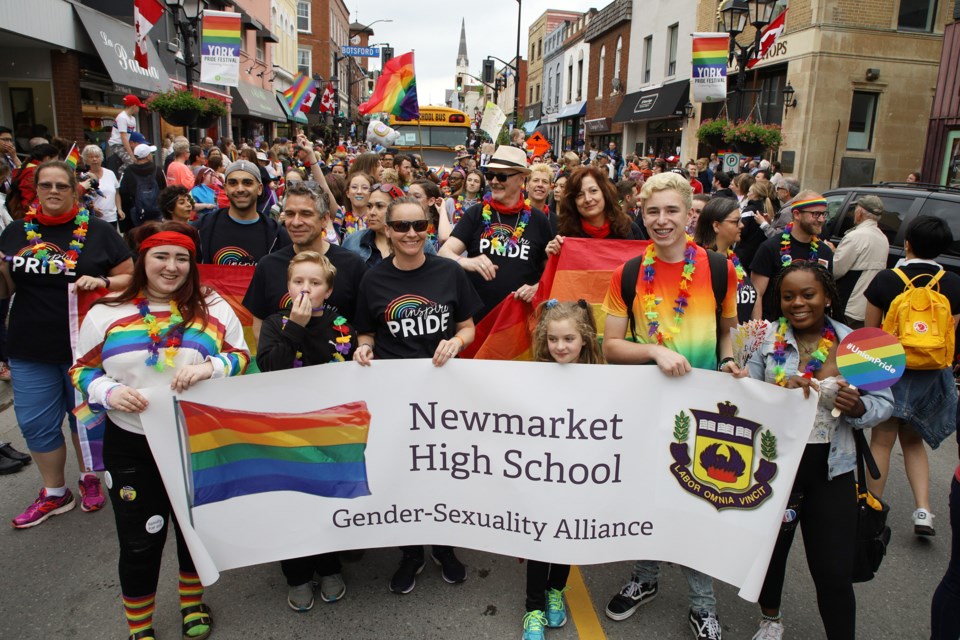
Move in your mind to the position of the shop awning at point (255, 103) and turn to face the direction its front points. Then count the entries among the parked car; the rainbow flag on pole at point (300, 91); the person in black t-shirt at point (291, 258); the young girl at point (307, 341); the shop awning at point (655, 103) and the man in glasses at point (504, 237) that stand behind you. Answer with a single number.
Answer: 0

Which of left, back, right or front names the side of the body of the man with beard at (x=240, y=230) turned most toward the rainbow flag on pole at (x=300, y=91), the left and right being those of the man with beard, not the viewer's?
back

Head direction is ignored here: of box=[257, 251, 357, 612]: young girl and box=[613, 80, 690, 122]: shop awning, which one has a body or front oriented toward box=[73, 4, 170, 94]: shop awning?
box=[613, 80, 690, 122]: shop awning

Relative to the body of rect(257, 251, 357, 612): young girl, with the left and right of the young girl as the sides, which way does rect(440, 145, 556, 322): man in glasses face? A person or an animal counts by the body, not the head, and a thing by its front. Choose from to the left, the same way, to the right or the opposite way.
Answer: the same way

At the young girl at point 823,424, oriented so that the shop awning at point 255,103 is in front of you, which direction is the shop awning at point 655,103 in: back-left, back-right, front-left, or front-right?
front-right

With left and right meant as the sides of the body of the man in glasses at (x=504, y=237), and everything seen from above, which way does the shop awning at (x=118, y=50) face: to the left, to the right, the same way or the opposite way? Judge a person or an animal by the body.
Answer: to the left

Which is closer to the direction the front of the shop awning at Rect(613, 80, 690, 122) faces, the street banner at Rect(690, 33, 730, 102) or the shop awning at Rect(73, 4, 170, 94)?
the shop awning

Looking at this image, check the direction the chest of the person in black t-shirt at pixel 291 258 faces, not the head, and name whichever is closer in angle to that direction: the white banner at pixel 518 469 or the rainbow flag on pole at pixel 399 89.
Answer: the white banner

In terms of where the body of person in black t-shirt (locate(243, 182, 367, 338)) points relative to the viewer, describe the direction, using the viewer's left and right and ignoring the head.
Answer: facing the viewer

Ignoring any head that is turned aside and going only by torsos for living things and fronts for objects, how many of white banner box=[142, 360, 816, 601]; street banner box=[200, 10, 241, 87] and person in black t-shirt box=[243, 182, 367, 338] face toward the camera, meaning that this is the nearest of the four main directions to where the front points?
3

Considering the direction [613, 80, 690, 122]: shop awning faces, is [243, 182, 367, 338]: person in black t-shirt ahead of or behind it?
ahead

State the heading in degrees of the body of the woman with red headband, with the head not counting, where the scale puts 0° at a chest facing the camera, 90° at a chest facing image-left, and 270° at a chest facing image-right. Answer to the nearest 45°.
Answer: approximately 0°

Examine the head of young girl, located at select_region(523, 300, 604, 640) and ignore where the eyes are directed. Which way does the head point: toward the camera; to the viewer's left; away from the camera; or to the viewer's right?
toward the camera

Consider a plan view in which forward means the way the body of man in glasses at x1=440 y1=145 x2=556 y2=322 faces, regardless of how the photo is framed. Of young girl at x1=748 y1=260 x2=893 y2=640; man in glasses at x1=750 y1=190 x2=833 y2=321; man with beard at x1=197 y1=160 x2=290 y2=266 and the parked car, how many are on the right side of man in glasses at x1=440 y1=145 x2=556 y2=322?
1

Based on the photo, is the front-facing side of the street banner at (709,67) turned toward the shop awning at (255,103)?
no

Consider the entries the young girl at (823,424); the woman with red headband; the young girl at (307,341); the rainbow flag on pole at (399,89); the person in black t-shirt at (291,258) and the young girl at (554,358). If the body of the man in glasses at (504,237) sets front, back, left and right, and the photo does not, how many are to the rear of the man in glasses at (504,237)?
1

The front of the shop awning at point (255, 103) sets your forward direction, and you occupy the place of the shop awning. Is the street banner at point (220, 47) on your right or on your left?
on your right

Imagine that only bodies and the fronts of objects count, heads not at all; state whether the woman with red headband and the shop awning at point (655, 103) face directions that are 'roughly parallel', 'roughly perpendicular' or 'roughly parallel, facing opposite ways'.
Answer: roughly perpendicular

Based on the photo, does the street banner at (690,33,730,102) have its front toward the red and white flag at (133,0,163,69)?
no

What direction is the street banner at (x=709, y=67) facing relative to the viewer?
toward the camera

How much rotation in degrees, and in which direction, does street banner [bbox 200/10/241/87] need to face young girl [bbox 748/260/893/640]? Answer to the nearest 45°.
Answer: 0° — it already faces them

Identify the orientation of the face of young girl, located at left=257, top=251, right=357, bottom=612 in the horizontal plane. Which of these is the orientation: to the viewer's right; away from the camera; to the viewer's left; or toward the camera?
toward the camera

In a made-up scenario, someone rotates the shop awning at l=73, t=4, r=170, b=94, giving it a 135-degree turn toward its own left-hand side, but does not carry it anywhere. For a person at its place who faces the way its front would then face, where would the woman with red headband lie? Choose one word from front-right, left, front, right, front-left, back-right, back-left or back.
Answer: back

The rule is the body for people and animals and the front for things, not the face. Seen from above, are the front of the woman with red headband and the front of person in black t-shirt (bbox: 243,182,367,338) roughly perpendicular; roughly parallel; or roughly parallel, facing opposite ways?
roughly parallel
